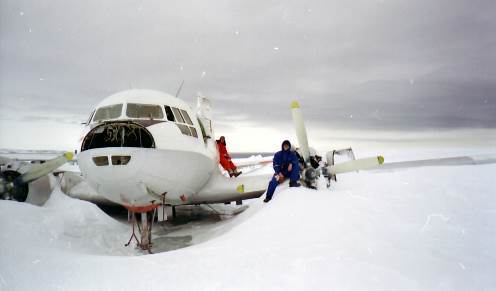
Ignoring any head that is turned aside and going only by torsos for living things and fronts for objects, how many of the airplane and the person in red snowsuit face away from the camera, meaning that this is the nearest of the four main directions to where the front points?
0

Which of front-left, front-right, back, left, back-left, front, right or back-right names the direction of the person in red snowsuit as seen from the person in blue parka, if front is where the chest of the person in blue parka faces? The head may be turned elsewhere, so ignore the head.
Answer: back-right

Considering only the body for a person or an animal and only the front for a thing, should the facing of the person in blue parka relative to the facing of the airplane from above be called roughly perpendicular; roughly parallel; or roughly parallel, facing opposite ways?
roughly parallel

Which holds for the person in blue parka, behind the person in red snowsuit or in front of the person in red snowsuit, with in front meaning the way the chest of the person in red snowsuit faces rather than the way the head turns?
in front

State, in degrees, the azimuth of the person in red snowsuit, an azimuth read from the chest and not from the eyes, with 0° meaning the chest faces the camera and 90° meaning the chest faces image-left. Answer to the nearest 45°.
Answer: approximately 315°

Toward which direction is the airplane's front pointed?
toward the camera

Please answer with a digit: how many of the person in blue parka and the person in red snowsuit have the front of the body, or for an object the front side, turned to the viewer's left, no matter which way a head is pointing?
0

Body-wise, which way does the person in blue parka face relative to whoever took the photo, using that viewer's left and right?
facing the viewer
